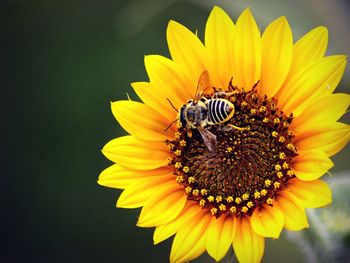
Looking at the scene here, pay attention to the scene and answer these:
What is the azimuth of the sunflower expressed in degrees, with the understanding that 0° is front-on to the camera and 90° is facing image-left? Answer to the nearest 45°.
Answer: approximately 0°

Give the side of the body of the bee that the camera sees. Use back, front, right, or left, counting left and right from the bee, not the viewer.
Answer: left
